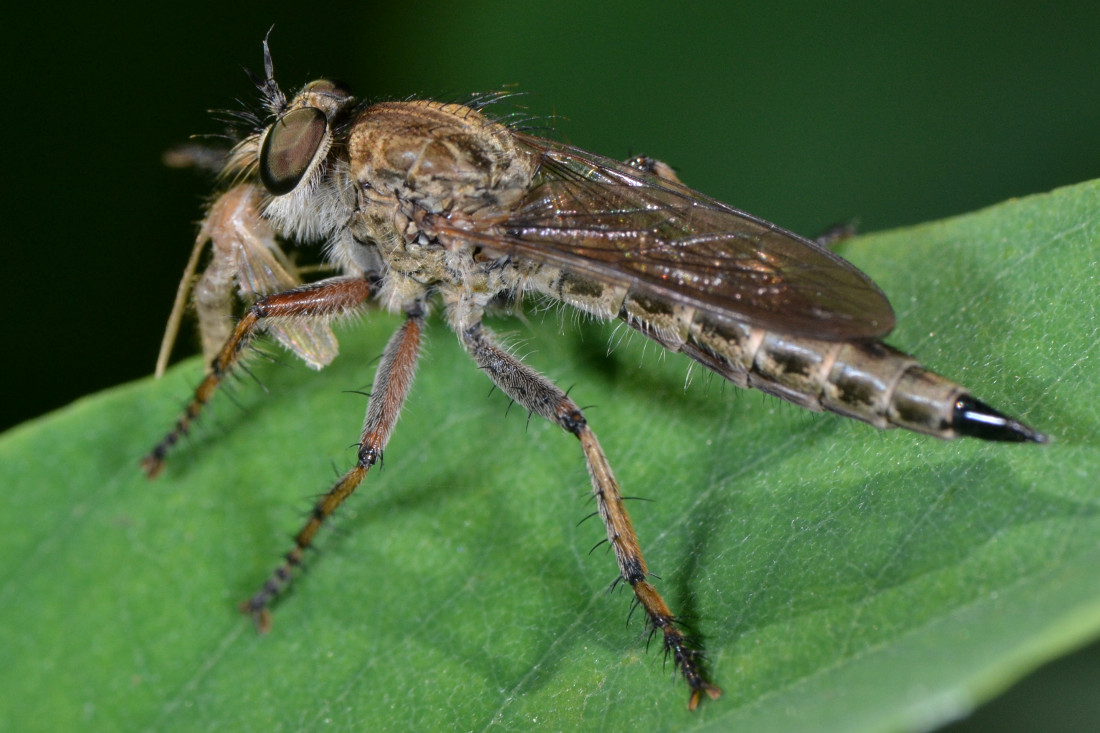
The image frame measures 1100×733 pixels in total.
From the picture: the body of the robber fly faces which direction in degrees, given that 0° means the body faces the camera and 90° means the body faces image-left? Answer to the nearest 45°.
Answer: approximately 90°
